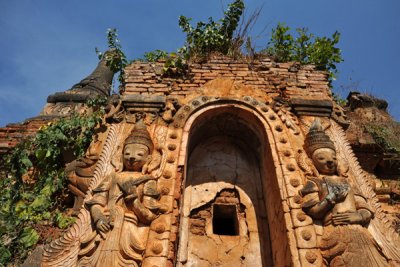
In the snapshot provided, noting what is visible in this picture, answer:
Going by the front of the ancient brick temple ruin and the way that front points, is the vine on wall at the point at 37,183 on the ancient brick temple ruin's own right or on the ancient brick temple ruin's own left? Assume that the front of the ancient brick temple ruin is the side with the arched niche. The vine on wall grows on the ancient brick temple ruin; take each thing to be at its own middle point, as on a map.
on the ancient brick temple ruin's own right

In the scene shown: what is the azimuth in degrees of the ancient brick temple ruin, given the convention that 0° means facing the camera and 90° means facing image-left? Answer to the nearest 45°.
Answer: approximately 0°
